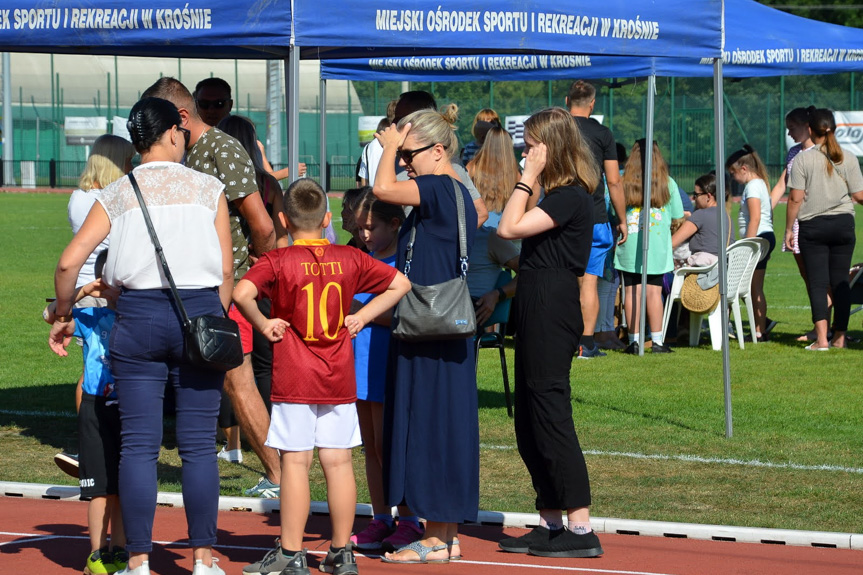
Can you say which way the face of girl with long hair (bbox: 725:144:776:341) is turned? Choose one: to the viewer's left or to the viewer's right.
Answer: to the viewer's left

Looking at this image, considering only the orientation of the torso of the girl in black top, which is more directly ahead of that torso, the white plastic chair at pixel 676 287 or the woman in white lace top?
the woman in white lace top

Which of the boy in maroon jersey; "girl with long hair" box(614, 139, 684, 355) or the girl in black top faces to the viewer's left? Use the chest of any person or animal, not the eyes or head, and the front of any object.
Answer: the girl in black top

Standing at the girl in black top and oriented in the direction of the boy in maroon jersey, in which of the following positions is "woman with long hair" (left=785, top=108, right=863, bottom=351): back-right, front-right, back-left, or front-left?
back-right

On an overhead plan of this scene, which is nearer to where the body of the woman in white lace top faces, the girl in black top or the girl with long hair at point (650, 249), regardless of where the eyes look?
the girl with long hair

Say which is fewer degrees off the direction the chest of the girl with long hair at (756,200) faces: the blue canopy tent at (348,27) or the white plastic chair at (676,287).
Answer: the white plastic chair

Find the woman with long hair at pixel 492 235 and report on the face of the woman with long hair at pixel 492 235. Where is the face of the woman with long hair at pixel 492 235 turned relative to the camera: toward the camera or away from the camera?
away from the camera

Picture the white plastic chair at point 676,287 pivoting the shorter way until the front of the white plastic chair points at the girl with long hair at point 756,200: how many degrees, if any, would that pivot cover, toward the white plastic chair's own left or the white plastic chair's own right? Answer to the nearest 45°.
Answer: approximately 135° to the white plastic chair's own right

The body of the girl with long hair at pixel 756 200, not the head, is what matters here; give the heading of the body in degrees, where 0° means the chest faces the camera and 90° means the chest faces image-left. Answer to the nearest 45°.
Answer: approximately 90°
